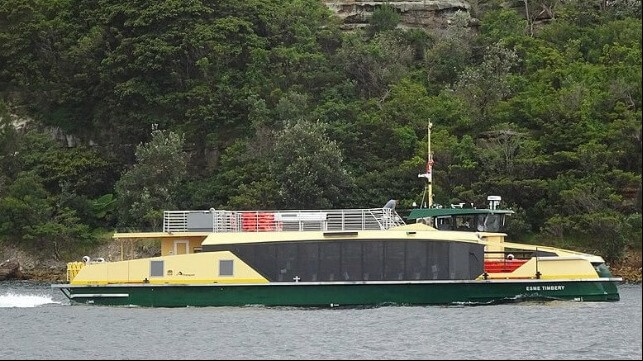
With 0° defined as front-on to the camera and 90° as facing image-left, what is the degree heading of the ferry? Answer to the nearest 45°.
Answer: approximately 270°
